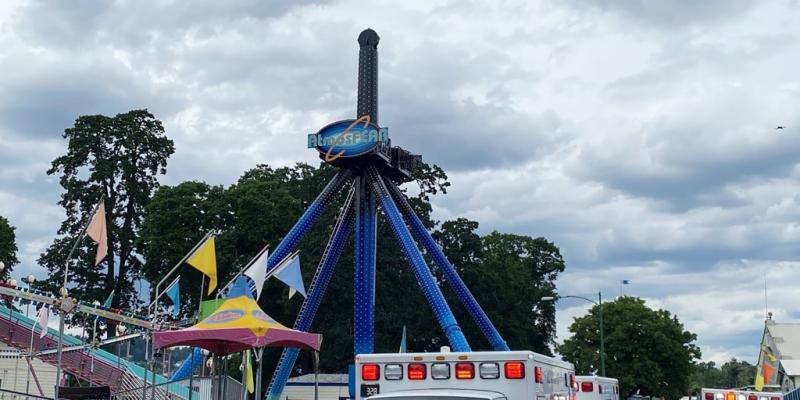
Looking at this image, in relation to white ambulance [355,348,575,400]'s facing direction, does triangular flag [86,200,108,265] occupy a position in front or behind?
behind

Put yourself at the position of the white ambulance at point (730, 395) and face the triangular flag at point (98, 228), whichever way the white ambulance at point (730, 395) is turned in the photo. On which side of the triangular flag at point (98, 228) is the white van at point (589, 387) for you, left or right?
right

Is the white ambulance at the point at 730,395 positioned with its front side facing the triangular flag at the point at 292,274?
no

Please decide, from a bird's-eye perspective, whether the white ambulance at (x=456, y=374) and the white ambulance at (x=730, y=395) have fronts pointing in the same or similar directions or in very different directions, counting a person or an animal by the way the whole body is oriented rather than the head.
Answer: same or similar directions
